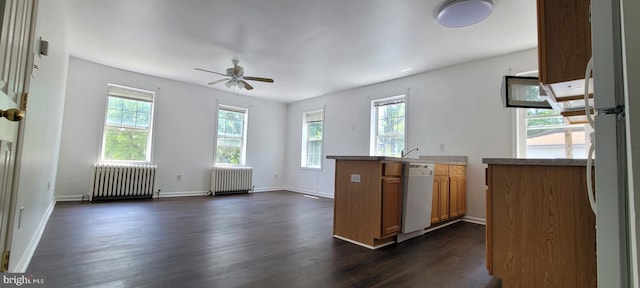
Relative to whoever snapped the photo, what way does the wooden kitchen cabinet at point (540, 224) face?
facing to the left of the viewer

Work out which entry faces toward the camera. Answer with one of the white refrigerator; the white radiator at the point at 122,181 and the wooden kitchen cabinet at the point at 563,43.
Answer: the white radiator

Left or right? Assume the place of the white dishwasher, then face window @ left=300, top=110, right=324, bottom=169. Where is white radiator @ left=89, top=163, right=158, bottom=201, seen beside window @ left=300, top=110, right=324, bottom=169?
left

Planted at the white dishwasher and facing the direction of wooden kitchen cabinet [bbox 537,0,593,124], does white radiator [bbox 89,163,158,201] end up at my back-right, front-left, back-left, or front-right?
back-right

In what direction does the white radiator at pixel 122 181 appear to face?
toward the camera

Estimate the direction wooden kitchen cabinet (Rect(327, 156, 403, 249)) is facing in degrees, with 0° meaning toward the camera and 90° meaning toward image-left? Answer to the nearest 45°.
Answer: approximately 315°

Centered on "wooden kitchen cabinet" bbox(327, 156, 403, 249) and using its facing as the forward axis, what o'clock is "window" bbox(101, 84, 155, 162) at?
The window is roughly at 5 o'clock from the wooden kitchen cabinet.

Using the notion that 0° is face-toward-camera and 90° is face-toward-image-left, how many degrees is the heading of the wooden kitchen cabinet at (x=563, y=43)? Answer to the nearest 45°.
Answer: approximately 90°

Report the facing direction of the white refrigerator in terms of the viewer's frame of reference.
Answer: facing to the left of the viewer

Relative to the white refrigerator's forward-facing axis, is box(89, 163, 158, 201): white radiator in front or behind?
in front

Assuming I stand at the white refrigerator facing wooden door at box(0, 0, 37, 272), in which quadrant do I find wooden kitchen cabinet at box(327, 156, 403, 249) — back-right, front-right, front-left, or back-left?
front-right

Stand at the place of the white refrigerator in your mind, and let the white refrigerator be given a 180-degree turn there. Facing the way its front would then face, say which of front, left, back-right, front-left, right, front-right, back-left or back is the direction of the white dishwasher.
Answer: back-left

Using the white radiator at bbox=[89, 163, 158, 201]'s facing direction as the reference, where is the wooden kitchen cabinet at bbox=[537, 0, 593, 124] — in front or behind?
in front
